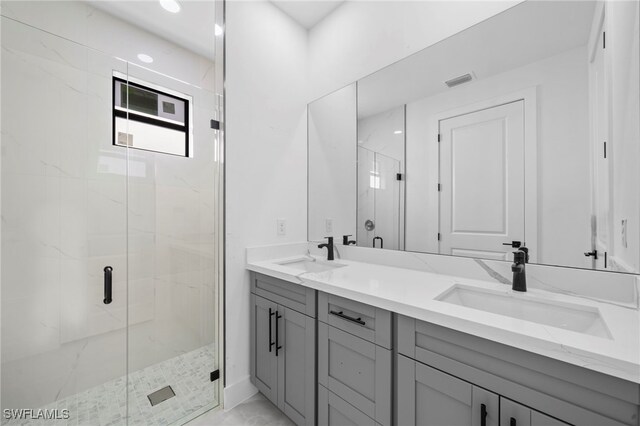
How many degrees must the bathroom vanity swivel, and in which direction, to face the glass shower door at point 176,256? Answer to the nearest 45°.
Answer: approximately 45° to its right

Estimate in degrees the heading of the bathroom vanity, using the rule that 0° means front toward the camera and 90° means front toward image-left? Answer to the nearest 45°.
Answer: approximately 45°

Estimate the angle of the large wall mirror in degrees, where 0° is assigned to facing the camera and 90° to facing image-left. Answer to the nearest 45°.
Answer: approximately 45°

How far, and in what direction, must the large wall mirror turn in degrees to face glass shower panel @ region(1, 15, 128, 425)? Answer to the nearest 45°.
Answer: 0° — it already faces it

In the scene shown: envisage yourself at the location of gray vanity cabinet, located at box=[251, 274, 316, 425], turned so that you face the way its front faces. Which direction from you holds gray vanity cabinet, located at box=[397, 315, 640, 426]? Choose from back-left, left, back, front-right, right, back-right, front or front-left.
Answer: left

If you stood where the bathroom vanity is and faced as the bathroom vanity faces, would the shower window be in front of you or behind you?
in front

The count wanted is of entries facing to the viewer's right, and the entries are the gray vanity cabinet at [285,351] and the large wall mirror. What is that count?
0
